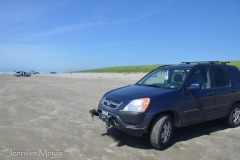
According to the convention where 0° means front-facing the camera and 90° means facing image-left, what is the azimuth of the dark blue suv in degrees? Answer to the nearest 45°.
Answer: approximately 45°
